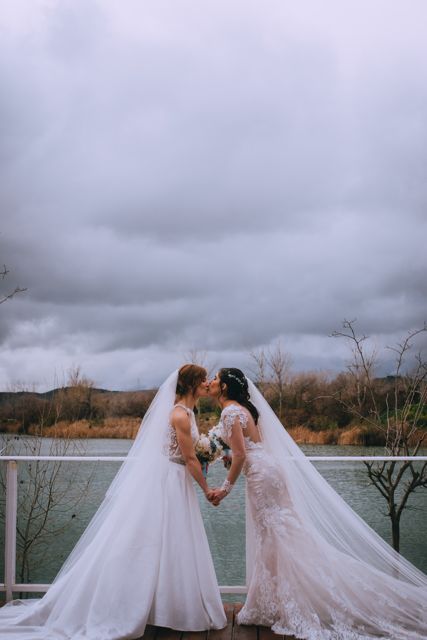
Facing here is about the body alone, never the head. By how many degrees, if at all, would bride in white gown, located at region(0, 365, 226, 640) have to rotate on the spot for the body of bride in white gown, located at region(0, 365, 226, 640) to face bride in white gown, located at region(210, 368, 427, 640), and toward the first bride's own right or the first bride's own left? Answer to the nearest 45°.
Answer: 0° — they already face them

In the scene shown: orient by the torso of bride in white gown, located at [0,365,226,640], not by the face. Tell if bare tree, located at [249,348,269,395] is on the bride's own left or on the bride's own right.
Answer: on the bride's own left

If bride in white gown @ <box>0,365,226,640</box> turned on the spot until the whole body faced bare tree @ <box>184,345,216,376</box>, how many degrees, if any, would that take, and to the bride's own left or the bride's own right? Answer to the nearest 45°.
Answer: approximately 90° to the bride's own left

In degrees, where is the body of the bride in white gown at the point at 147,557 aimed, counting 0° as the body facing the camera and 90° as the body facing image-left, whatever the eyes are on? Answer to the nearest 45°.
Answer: approximately 270°

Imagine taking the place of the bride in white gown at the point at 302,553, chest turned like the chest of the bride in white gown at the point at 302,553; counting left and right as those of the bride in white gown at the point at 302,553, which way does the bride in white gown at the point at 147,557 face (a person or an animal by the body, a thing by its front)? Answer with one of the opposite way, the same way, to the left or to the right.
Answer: the opposite way

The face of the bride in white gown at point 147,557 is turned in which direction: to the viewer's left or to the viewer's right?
to the viewer's right

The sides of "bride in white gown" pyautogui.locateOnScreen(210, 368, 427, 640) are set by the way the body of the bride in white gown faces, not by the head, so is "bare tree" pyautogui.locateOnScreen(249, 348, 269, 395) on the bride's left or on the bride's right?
on the bride's right

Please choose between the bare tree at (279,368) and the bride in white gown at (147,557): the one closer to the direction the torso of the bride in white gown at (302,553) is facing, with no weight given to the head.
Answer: the bride in white gown

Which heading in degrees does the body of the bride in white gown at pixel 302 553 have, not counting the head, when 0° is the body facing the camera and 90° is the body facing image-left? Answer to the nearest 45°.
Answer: approximately 90°
